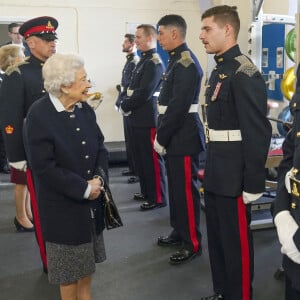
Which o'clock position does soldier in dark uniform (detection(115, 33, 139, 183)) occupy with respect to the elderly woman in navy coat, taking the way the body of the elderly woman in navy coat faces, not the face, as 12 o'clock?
The soldier in dark uniform is roughly at 8 o'clock from the elderly woman in navy coat.

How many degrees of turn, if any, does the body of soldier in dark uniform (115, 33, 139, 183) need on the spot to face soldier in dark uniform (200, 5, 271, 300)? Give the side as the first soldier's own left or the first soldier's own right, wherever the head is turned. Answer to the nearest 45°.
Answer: approximately 90° to the first soldier's own left

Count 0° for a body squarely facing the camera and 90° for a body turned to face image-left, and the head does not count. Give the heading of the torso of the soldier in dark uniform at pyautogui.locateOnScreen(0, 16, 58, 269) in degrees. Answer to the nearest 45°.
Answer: approximately 270°

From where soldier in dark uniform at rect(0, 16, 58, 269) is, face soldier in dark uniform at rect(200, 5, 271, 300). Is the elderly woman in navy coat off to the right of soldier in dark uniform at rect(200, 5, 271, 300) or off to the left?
right

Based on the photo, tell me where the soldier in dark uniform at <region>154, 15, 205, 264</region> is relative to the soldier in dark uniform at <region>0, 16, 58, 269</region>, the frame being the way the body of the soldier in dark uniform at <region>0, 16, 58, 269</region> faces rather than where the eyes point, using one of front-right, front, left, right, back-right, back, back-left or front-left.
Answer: front

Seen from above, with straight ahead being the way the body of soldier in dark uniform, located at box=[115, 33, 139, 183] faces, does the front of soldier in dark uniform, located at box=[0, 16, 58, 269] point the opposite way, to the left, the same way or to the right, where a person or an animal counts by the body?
the opposite way

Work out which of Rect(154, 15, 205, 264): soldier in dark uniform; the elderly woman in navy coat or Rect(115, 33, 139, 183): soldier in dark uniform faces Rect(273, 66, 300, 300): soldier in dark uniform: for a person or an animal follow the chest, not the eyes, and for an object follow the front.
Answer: the elderly woman in navy coat

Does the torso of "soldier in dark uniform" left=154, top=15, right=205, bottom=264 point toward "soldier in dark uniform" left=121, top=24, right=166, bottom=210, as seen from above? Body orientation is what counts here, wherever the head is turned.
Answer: no

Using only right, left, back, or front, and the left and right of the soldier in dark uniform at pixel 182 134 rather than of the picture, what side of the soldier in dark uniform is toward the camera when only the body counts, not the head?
left

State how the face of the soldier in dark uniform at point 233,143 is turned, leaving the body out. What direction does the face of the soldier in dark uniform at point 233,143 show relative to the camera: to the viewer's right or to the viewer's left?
to the viewer's left

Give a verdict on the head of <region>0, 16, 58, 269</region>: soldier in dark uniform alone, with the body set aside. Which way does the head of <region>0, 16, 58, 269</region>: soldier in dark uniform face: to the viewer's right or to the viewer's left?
to the viewer's right

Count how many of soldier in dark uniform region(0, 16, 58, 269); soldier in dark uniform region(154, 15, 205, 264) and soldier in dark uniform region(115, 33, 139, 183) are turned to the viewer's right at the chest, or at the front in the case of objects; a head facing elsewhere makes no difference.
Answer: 1

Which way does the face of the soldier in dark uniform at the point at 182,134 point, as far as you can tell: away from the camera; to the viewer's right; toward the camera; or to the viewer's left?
to the viewer's left

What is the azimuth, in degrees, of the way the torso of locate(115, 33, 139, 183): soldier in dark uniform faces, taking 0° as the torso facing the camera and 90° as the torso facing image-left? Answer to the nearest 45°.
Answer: approximately 90°

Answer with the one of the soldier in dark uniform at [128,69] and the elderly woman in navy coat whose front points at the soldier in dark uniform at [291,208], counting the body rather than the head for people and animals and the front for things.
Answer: the elderly woman in navy coat
